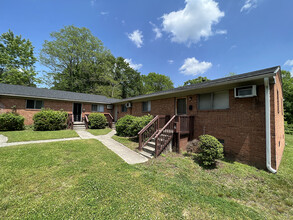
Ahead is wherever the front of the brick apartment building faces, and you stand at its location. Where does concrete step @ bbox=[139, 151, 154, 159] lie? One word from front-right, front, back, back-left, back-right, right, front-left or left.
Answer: front-right

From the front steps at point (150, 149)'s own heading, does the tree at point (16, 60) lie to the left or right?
on its right

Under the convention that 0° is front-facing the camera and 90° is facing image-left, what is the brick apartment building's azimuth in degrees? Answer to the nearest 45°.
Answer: approximately 45°

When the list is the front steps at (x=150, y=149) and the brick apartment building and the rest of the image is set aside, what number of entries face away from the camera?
0

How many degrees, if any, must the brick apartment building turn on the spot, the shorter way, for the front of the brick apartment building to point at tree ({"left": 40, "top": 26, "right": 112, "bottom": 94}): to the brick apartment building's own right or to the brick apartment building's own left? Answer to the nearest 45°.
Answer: approximately 90° to the brick apartment building's own right

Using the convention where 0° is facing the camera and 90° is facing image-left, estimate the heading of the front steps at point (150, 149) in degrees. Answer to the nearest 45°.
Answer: approximately 45°

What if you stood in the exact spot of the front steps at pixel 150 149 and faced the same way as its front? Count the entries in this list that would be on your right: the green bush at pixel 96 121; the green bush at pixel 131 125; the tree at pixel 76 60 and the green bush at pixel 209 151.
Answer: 3
